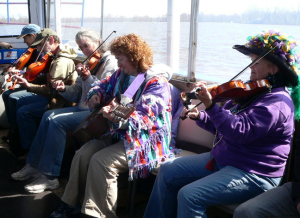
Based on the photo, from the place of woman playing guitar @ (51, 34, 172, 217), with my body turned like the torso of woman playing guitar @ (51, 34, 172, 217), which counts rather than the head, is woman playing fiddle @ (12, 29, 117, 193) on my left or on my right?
on my right

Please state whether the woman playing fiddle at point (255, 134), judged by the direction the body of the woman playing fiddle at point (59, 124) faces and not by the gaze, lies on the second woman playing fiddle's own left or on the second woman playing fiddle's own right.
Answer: on the second woman playing fiddle's own left

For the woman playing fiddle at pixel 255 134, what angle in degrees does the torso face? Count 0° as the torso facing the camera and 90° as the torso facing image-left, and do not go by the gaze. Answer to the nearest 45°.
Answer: approximately 90°
